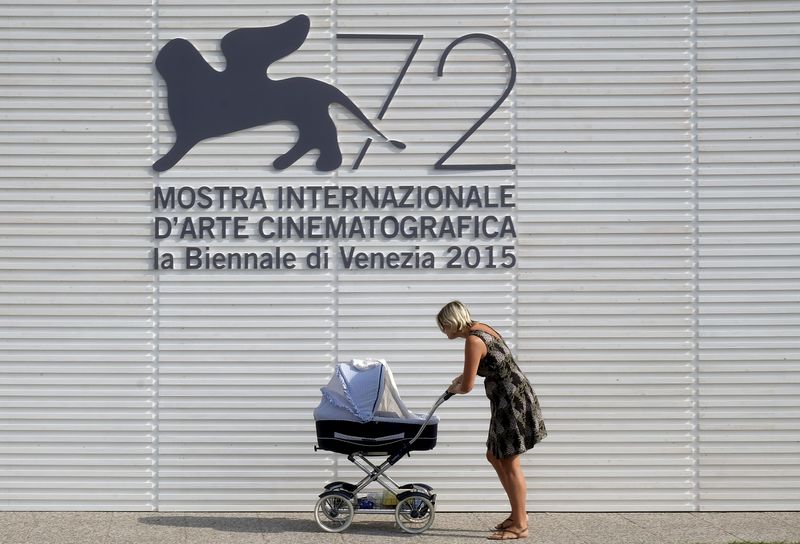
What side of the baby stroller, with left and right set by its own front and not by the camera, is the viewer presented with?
left

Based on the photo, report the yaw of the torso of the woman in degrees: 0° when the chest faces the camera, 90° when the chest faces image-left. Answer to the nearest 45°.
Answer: approximately 90°

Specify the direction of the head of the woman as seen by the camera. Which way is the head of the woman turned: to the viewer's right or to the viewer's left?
to the viewer's left
